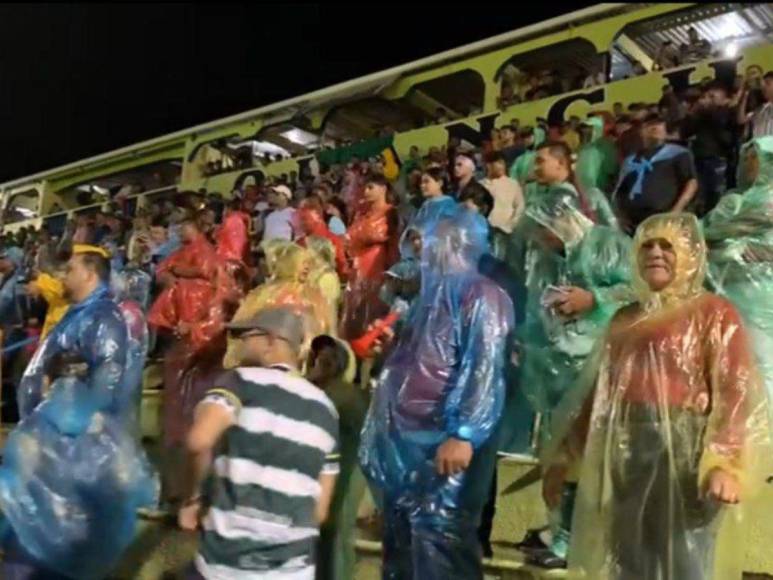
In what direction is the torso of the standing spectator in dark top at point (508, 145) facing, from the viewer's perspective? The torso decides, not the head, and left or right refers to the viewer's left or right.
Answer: facing the viewer and to the left of the viewer

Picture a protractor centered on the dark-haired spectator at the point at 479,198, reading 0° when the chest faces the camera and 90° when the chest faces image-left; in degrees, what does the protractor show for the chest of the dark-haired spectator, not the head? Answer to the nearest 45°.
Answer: approximately 45°

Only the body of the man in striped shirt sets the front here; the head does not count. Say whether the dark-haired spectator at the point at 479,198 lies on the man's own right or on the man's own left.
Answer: on the man's own right

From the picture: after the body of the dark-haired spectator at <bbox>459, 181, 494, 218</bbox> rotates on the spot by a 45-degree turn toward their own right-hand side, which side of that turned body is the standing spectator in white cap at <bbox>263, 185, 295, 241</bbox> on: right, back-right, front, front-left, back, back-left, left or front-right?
front-right

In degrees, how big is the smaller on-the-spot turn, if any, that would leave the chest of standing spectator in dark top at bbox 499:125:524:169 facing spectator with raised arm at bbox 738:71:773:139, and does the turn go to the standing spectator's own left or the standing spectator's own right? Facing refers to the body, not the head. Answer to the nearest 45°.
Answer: approximately 90° to the standing spectator's own left

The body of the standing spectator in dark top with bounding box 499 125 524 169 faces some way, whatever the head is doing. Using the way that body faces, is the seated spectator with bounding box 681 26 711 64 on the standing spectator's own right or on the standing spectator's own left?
on the standing spectator's own left
